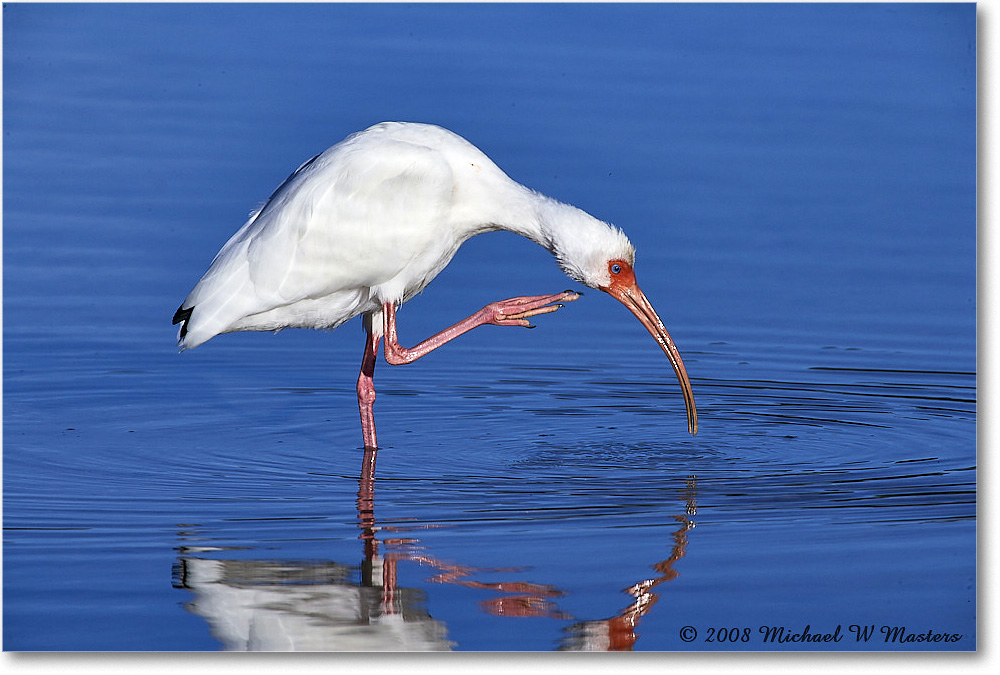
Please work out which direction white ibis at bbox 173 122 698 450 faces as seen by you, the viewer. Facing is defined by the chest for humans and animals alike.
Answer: facing to the right of the viewer
